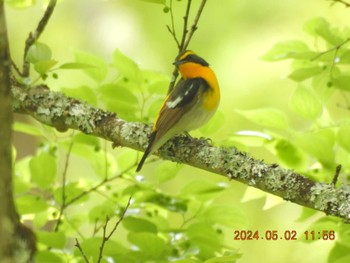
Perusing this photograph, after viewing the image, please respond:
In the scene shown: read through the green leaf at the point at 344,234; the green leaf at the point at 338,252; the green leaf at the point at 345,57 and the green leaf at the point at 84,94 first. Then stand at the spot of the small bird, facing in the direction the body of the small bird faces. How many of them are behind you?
1

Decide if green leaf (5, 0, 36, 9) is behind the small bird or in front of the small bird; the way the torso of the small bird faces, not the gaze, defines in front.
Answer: behind

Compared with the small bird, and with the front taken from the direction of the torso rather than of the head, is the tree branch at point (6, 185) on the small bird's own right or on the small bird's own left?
on the small bird's own right

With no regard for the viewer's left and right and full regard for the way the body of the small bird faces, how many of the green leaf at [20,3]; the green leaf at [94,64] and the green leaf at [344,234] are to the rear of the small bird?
2

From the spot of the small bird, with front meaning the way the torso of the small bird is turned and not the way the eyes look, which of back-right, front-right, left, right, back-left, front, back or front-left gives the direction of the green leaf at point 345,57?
front-right

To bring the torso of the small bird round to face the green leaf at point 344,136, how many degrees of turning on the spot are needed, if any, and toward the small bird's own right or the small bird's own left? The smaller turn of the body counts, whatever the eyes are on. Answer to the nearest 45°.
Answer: approximately 45° to the small bird's own right

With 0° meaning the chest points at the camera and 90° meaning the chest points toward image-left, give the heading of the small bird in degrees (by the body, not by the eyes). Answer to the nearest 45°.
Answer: approximately 270°

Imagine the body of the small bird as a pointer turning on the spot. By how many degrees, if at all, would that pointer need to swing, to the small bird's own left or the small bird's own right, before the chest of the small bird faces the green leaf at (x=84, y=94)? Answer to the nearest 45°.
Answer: approximately 180°

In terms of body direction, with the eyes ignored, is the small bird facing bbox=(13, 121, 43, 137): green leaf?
no

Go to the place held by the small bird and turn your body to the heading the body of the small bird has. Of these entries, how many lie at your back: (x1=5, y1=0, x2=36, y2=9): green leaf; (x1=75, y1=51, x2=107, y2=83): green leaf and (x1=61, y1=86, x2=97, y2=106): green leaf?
3

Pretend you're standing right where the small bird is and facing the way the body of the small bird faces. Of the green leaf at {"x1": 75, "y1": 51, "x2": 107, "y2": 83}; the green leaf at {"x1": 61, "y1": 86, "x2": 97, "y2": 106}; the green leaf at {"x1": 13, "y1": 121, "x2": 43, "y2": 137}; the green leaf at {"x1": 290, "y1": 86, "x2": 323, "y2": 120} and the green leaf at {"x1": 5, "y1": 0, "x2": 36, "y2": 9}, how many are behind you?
4
